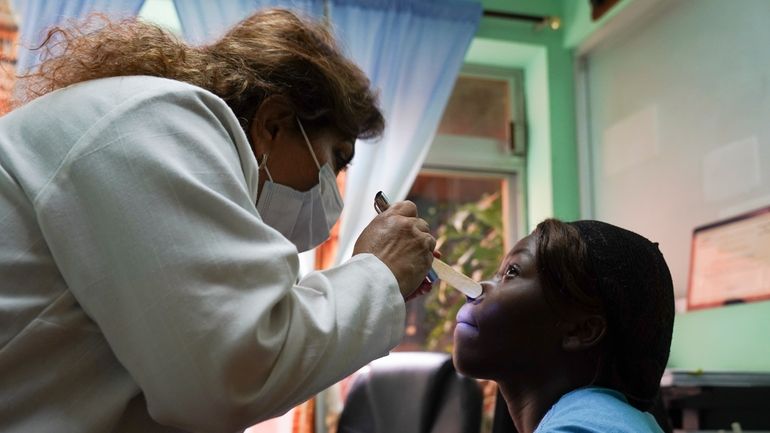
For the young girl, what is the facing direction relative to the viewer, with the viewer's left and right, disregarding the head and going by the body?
facing to the left of the viewer

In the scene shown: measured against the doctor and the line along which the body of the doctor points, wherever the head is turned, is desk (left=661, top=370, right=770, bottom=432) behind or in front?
in front

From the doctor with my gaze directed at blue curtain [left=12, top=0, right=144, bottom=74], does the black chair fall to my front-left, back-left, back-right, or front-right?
front-right

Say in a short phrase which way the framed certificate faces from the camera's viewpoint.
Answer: facing the viewer and to the left of the viewer

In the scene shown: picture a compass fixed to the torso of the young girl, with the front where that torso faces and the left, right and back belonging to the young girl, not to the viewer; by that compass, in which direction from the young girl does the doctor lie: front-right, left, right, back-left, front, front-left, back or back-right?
front-left

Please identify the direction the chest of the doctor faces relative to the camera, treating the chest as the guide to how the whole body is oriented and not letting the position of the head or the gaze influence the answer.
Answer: to the viewer's right

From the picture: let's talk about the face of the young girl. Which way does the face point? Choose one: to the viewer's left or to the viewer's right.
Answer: to the viewer's left

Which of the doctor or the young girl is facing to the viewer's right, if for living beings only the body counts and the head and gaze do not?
the doctor

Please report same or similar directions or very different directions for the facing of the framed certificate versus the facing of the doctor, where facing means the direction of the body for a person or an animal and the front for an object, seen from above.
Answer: very different directions

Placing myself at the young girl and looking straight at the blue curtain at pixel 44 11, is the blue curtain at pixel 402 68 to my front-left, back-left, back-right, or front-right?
front-right

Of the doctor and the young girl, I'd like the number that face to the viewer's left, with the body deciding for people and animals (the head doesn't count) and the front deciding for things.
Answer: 1
